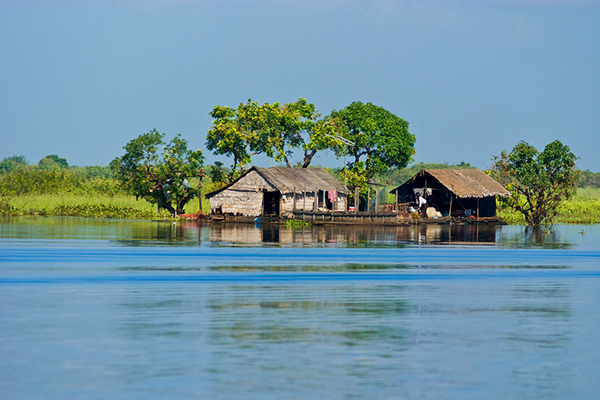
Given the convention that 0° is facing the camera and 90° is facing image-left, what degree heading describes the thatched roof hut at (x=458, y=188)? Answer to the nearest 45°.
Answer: approximately 45°

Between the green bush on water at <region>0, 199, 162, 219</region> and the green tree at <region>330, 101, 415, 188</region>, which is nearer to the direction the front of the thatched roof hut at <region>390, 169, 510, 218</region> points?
the green bush on water

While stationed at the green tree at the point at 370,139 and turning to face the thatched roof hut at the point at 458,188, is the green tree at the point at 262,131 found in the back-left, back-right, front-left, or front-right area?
back-right

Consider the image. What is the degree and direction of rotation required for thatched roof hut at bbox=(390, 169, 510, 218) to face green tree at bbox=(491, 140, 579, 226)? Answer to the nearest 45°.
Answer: approximately 90° to its left

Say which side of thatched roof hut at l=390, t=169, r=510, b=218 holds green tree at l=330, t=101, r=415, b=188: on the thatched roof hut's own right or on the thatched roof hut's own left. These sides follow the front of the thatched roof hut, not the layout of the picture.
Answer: on the thatched roof hut's own right
